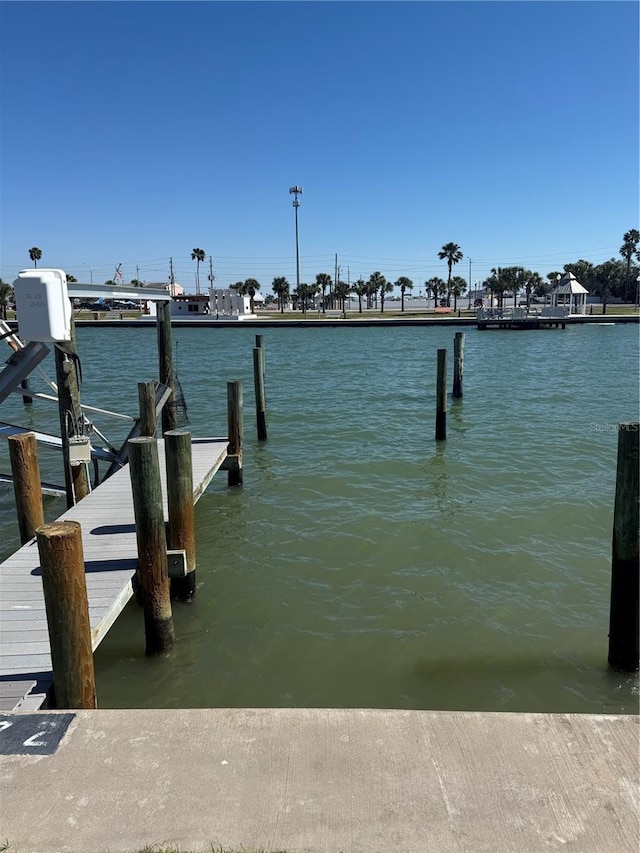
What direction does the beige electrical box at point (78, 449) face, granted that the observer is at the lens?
facing the viewer

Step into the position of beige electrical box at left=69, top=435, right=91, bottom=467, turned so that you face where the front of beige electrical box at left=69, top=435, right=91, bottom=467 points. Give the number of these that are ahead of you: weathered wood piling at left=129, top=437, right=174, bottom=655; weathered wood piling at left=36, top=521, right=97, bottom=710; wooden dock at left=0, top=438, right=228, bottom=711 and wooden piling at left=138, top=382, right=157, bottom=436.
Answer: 3

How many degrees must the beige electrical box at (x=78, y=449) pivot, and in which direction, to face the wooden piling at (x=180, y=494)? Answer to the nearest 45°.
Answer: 0° — it already faces it

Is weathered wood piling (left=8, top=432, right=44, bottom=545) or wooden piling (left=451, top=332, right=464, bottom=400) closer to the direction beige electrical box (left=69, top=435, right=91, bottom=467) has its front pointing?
the weathered wood piling

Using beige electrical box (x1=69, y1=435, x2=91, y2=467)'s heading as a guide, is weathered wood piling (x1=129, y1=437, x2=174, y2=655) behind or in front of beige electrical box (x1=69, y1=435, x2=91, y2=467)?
in front

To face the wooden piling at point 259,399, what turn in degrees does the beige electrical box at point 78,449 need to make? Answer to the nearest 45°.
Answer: approximately 135° to its left

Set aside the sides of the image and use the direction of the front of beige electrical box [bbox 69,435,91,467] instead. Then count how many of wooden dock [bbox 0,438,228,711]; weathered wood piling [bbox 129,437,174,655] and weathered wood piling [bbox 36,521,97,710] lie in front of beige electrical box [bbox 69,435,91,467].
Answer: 3

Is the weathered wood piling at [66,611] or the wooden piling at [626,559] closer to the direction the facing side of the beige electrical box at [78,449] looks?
the weathered wood piling

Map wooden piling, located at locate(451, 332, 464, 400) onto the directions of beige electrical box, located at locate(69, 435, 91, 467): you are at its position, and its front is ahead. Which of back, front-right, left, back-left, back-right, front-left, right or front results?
back-left

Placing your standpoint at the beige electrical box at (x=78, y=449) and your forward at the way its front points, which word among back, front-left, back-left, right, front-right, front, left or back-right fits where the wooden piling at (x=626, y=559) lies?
front-left

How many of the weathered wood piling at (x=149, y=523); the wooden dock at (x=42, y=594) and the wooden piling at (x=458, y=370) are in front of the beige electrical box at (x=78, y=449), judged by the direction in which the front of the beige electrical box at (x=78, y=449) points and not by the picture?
2

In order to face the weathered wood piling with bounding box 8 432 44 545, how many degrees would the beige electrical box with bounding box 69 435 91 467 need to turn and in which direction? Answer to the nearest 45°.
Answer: approximately 45° to its right

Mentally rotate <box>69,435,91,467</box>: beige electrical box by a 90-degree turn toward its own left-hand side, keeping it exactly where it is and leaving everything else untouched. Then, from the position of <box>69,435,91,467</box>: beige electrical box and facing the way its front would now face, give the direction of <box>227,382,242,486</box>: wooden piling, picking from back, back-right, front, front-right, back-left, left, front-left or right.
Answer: front-left

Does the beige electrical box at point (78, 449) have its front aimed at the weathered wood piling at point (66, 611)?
yes

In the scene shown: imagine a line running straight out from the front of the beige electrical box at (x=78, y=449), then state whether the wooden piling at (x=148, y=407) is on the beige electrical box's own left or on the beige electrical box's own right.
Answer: on the beige electrical box's own left

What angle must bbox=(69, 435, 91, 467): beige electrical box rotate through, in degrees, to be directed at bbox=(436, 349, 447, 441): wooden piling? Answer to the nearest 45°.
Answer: approximately 135° to its left
